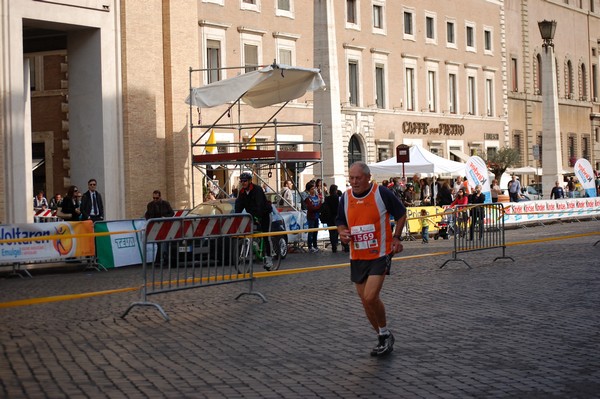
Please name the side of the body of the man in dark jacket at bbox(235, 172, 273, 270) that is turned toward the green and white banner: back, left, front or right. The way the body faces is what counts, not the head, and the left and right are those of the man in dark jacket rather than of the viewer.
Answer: right

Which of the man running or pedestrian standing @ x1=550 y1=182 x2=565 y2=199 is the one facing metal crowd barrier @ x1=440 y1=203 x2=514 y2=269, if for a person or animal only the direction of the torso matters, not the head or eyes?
the pedestrian standing

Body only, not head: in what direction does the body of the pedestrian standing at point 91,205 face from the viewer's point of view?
toward the camera

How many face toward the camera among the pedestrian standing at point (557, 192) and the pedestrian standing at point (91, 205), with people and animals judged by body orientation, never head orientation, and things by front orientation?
2

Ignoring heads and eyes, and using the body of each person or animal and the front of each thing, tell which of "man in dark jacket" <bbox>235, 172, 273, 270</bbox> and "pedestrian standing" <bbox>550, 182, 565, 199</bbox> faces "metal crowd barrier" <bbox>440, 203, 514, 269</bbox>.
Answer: the pedestrian standing

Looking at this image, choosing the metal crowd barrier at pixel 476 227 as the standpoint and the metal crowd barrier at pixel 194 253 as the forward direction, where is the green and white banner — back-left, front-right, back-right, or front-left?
front-right

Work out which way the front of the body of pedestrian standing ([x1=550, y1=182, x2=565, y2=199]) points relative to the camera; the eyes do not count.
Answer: toward the camera

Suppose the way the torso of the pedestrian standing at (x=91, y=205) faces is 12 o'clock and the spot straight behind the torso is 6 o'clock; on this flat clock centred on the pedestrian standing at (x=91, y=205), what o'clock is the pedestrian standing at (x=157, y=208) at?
the pedestrian standing at (x=157, y=208) is roughly at 10 o'clock from the pedestrian standing at (x=91, y=205).

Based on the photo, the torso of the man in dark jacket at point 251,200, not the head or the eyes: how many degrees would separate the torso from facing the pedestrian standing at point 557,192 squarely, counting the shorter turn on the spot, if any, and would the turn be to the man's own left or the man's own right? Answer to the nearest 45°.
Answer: approximately 180°

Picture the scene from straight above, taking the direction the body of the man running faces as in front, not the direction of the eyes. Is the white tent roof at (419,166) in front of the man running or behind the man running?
behind

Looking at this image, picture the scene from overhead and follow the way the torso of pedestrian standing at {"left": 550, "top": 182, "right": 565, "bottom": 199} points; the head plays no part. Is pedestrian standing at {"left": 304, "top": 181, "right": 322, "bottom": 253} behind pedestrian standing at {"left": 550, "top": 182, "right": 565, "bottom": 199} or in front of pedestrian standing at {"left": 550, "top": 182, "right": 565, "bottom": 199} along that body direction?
in front
